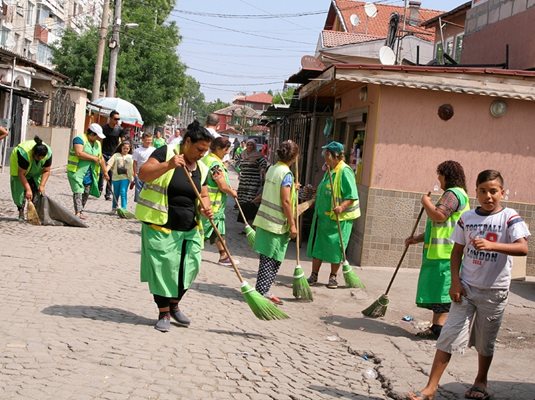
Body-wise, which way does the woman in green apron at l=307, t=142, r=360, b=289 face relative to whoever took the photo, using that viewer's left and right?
facing the viewer and to the left of the viewer

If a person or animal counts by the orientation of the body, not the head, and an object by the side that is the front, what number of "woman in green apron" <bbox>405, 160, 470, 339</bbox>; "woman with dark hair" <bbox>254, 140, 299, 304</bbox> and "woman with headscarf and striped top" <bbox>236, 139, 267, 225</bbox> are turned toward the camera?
1

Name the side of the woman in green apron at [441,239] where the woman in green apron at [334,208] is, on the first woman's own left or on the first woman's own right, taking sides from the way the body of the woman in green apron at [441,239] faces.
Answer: on the first woman's own right

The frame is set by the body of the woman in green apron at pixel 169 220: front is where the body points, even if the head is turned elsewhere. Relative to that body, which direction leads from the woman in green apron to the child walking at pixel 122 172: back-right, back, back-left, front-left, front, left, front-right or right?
back-left

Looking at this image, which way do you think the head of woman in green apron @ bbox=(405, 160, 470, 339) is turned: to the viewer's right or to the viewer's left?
to the viewer's left

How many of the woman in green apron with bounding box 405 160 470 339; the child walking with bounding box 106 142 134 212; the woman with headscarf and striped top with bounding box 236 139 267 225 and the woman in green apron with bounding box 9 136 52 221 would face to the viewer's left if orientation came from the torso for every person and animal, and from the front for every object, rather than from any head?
1

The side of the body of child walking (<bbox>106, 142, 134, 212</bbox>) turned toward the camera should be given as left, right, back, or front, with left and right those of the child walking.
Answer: front

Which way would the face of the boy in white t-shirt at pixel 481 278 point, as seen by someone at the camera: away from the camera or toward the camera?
toward the camera

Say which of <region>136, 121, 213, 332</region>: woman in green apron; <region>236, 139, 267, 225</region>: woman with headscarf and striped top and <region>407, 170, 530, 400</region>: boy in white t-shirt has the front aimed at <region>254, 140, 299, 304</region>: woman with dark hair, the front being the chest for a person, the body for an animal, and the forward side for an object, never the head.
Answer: <region>236, 139, 267, 225</region>: woman with headscarf and striped top

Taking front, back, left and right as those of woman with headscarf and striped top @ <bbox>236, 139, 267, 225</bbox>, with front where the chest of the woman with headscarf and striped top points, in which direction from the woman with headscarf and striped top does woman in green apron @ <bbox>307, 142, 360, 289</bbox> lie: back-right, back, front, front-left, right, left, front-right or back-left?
front

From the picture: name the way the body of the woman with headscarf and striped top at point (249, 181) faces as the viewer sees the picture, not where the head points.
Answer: toward the camera

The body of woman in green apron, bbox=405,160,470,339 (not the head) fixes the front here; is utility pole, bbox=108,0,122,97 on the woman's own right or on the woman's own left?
on the woman's own right

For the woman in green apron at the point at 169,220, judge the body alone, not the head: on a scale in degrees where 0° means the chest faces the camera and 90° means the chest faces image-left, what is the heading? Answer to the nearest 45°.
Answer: approximately 315°

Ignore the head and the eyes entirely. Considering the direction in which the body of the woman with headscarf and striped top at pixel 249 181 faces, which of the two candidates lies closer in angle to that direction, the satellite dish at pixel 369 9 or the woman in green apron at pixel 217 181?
the woman in green apron
